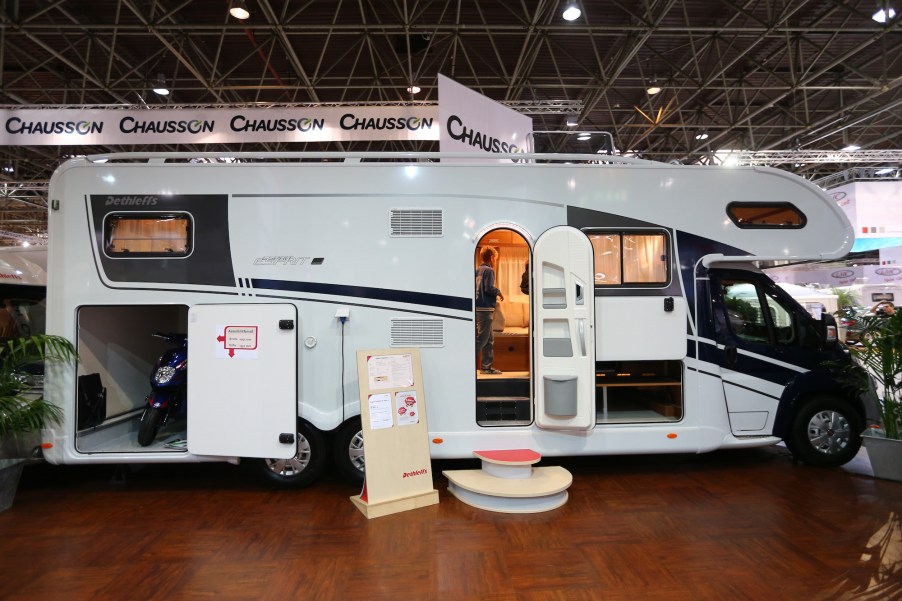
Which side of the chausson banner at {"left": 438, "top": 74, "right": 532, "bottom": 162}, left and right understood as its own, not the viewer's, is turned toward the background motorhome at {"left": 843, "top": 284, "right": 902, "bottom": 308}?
left

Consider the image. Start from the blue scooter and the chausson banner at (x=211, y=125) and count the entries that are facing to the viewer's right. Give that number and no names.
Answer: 0

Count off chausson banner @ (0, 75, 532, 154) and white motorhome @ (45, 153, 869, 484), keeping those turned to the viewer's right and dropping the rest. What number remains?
1

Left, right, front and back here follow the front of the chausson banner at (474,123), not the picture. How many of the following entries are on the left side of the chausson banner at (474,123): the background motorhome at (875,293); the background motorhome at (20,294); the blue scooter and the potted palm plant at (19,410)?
1

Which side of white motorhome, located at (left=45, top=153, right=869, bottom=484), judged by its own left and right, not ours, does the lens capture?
right

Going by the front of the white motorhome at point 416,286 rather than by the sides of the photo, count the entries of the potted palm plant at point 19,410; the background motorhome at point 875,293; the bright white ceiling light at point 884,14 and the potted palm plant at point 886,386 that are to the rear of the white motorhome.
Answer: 1

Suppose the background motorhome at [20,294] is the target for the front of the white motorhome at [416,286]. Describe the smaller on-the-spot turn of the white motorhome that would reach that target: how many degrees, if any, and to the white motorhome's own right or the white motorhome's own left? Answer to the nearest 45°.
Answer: approximately 135° to the white motorhome's own left

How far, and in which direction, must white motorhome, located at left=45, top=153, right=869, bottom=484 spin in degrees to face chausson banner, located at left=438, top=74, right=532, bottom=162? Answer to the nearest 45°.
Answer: approximately 90° to its left

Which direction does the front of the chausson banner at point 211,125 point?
toward the camera

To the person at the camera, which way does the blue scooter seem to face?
facing the viewer and to the left of the viewer
